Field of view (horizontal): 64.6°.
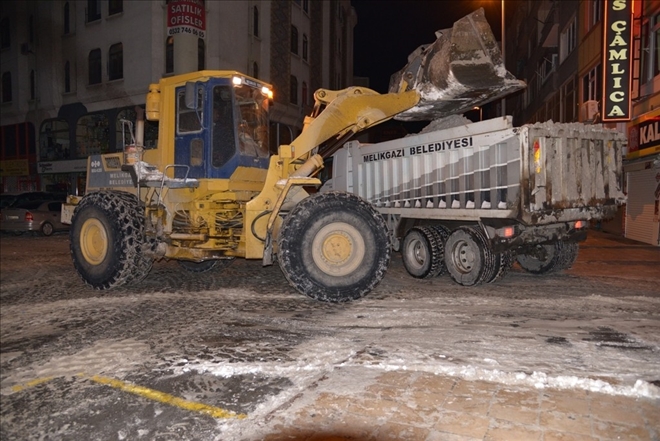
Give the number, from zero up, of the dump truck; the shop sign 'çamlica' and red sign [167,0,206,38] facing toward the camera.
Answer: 2

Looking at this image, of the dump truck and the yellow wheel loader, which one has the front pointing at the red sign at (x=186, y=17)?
the dump truck

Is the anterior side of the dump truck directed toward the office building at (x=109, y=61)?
yes

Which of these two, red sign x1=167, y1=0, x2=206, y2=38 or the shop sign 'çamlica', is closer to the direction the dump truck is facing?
the red sign

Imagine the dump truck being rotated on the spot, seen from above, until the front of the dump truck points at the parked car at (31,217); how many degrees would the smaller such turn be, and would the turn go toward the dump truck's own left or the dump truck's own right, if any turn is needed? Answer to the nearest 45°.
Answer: approximately 45° to the dump truck's own left

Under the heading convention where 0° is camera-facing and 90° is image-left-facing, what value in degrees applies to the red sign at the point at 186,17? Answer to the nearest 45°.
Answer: approximately 0°

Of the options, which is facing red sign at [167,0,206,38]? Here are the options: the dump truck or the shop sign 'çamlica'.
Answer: the dump truck

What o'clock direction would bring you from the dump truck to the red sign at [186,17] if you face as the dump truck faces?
The red sign is roughly at 12 o'clock from the dump truck.

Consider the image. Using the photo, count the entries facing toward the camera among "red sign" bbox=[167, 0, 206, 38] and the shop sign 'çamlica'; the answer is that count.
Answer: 2

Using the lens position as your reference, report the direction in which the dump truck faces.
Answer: facing away from the viewer and to the left of the viewer
